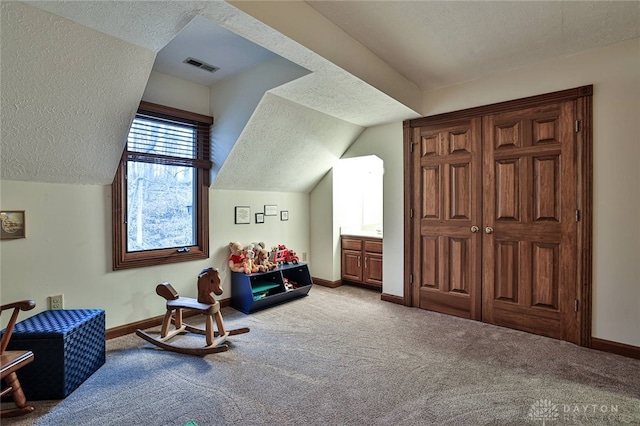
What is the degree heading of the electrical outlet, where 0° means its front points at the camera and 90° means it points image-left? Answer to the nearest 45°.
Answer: approximately 315°

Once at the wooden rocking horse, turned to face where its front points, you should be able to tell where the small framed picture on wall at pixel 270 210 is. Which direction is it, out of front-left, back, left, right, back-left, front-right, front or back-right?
left

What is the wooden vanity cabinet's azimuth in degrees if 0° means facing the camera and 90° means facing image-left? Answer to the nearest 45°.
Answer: approximately 45°

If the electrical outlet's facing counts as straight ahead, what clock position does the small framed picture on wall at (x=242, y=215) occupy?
The small framed picture on wall is roughly at 10 o'clock from the electrical outlet.

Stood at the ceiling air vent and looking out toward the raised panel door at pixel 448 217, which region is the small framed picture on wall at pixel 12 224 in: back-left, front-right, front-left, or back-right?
back-right

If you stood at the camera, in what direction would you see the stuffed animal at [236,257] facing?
facing the viewer and to the right of the viewer

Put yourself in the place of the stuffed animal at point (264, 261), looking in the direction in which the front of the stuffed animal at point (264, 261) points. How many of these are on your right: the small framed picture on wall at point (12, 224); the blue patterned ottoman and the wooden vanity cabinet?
2

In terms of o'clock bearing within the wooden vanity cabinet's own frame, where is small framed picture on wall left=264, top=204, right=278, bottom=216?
The small framed picture on wall is roughly at 1 o'clock from the wooden vanity cabinet.

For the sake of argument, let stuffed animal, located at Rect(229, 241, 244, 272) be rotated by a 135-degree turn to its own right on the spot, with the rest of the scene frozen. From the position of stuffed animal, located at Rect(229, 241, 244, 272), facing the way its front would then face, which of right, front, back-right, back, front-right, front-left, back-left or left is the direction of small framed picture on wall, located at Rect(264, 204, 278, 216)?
back-right

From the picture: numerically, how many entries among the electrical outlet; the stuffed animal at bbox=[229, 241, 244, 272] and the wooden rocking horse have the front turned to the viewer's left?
0

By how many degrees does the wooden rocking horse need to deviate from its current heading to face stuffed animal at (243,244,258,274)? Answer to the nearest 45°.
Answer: approximately 90° to its left
